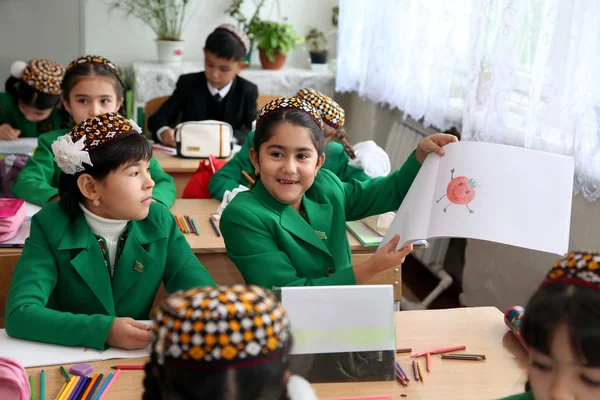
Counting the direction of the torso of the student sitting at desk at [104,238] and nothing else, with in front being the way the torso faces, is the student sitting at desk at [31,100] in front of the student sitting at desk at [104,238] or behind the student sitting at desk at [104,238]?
behind

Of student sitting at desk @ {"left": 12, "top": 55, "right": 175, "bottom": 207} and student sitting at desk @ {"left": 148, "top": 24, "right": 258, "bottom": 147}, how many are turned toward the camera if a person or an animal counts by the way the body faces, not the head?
2

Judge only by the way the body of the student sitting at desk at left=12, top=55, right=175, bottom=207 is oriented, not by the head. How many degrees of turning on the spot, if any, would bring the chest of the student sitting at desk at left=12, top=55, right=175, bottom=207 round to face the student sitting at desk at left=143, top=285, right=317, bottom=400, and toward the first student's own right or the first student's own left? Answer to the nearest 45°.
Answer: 0° — they already face them

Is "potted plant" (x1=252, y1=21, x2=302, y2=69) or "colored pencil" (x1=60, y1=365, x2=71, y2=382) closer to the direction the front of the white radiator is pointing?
the colored pencil

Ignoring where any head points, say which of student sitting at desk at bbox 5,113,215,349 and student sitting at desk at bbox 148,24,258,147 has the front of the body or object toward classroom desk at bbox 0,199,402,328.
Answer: student sitting at desk at bbox 148,24,258,147

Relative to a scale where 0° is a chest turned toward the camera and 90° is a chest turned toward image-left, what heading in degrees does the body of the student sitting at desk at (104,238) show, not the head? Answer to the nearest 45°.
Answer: approximately 315°

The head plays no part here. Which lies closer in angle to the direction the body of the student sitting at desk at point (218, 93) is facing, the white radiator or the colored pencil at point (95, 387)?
the colored pencil

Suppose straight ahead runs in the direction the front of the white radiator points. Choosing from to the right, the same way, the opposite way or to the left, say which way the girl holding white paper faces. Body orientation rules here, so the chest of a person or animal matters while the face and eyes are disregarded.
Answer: to the left

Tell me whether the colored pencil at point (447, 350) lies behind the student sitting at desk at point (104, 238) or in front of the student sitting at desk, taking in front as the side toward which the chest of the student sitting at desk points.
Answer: in front

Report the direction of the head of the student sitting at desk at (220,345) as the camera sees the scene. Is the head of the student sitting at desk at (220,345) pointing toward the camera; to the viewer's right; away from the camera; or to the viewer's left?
away from the camera

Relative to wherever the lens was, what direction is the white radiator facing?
facing the viewer and to the left of the viewer

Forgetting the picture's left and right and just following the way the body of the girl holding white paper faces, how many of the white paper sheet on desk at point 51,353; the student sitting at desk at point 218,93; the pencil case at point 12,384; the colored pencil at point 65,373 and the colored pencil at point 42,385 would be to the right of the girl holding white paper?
4

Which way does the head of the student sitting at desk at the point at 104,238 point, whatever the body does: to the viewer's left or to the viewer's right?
to the viewer's right

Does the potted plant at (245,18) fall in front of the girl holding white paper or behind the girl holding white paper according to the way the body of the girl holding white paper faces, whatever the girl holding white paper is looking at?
behind

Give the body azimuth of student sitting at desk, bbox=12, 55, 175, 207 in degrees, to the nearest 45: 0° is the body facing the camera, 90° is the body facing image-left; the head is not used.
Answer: approximately 0°

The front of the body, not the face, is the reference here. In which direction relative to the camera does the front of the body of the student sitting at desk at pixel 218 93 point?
toward the camera

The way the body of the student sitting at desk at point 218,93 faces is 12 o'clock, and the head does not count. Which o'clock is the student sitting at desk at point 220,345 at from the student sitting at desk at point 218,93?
the student sitting at desk at point 220,345 is roughly at 12 o'clock from the student sitting at desk at point 218,93.
